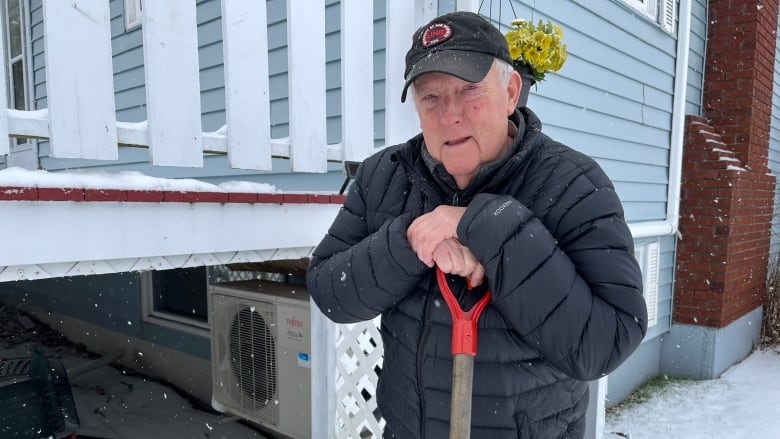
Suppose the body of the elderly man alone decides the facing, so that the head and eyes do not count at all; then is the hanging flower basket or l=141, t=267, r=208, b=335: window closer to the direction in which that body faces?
the window

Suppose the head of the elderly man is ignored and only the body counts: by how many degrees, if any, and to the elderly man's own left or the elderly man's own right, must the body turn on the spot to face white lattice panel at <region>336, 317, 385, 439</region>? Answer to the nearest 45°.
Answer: approximately 90° to the elderly man's own right

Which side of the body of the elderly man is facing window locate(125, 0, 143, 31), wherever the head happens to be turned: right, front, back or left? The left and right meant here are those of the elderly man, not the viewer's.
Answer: right

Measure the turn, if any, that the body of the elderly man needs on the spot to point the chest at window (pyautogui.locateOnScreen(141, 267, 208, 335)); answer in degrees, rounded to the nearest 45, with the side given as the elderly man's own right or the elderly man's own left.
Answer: approximately 90° to the elderly man's own right

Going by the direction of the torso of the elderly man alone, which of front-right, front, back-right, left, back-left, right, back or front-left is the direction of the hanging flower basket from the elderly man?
back-right
